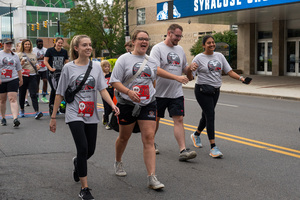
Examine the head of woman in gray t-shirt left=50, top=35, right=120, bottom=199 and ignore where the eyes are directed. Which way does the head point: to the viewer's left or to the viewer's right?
to the viewer's right

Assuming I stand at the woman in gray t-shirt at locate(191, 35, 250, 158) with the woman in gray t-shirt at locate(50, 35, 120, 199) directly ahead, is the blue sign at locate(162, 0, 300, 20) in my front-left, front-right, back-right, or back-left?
back-right

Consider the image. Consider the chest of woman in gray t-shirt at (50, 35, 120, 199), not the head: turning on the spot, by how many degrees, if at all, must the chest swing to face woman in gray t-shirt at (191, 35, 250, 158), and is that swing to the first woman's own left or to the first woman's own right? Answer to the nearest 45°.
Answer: approximately 90° to the first woman's own left

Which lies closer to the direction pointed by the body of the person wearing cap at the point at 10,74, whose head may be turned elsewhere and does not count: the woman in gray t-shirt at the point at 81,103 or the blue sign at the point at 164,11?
the woman in gray t-shirt

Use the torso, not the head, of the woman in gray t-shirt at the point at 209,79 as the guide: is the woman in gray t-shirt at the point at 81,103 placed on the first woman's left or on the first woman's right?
on the first woman's right
